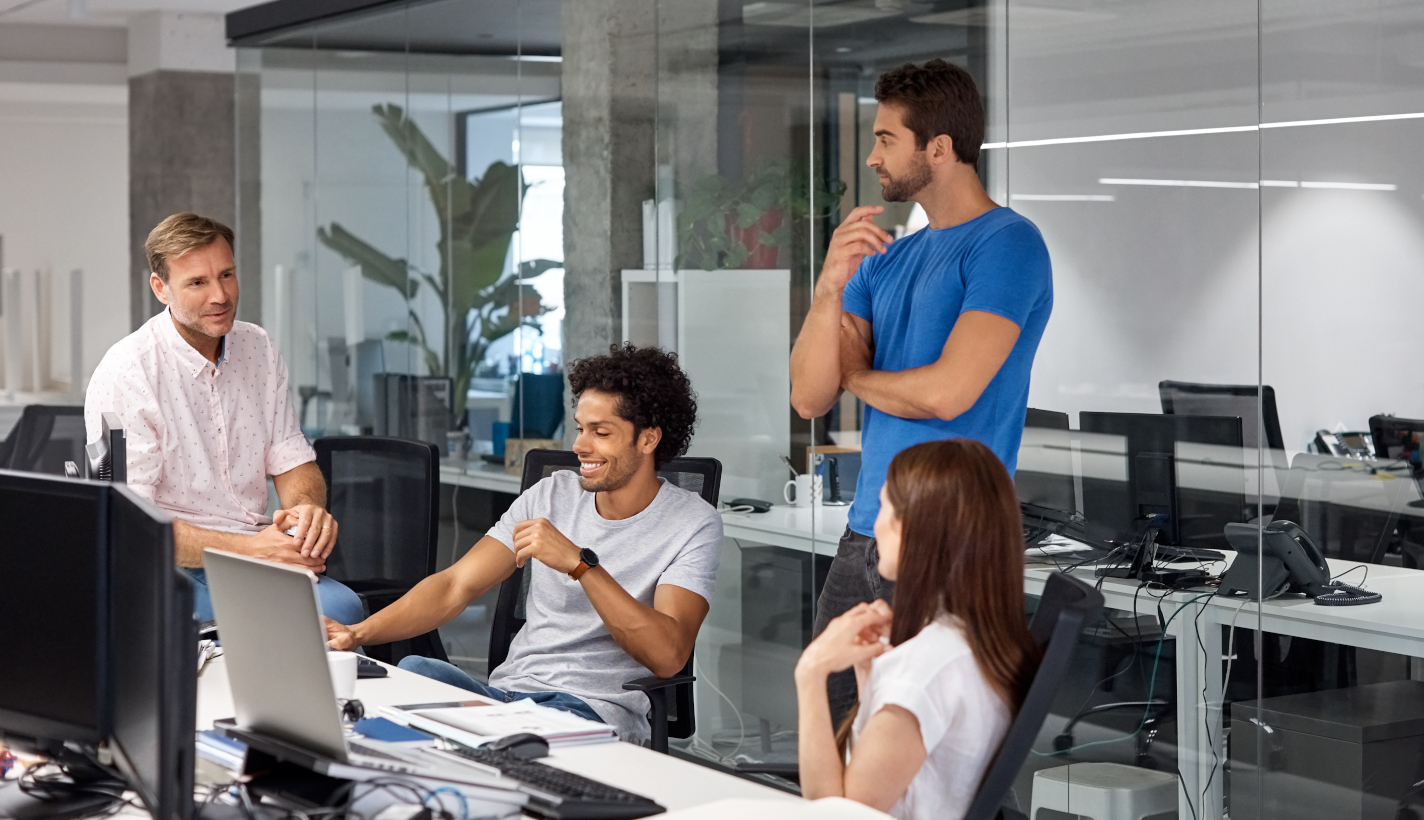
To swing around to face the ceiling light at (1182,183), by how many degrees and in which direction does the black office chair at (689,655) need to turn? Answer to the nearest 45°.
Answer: approximately 135° to its left

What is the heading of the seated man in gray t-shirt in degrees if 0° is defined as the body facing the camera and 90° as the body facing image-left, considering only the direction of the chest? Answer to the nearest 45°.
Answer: approximately 45°

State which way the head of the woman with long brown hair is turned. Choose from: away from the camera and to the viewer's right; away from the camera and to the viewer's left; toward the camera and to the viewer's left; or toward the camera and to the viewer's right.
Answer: away from the camera and to the viewer's left

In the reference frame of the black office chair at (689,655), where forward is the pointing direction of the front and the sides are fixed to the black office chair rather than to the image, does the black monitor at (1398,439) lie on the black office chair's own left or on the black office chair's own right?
on the black office chair's own left

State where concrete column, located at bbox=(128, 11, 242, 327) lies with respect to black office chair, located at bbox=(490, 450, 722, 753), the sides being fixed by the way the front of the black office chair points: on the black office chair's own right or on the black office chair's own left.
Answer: on the black office chair's own right

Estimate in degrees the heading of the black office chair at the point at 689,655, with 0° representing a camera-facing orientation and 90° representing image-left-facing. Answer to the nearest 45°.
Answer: approximately 45°

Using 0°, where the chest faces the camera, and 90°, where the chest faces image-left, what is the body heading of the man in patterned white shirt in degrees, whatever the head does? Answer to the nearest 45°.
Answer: approximately 315°

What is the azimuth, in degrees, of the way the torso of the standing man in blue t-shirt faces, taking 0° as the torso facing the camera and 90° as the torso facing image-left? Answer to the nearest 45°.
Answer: approximately 45°
